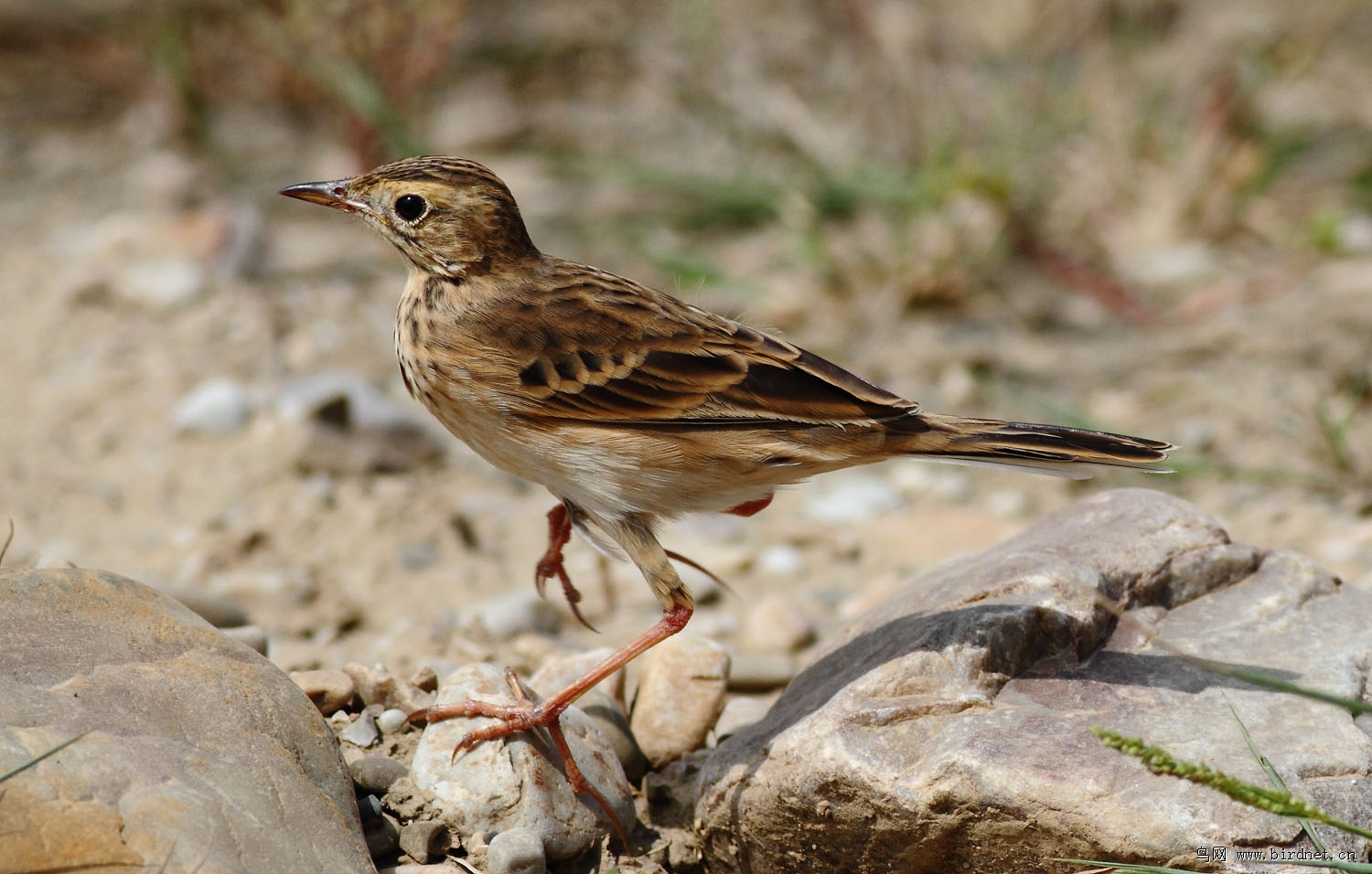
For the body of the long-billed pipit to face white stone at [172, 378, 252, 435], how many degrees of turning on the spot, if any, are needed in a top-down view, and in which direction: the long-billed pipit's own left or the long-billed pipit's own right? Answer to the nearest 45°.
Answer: approximately 45° to the long-billed pipit's own right

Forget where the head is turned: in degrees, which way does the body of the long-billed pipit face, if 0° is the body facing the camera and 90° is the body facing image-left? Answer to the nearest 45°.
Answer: approximately 90°

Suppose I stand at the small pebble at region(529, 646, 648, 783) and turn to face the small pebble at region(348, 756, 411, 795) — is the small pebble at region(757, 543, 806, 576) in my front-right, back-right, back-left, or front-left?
back-right

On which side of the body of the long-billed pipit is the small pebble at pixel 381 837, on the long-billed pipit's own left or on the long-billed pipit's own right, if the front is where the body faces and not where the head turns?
on the long-billed pipit's own left

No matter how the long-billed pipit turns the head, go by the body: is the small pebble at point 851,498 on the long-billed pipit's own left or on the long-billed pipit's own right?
on the long-billed pipit's own right

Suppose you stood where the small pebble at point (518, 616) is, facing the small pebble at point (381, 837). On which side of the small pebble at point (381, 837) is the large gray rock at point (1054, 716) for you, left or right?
left

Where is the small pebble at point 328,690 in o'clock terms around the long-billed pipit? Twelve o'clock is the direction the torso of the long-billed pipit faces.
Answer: The small pebble is roughly at 11 o'clock from the long-billed pipit.
